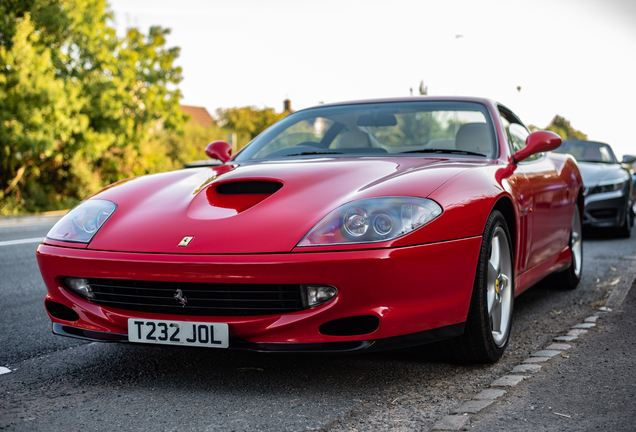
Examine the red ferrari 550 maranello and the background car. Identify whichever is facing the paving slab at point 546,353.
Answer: the background car

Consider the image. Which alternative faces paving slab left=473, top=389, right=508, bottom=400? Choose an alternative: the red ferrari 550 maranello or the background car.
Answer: the background car

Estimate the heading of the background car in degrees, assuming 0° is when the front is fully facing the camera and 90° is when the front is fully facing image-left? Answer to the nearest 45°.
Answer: approximately 0°

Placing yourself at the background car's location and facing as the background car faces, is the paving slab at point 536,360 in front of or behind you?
in front

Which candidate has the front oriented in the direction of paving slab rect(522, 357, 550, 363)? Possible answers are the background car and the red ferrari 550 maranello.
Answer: the background car

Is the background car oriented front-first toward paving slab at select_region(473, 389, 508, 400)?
yes

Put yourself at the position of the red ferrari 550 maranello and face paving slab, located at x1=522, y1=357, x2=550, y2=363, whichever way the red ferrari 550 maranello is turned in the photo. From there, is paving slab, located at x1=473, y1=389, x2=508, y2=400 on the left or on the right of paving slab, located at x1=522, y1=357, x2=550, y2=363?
right

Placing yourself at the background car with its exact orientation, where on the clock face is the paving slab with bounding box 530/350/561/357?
The paving slab is roughly at 12 o'clock from the background car.

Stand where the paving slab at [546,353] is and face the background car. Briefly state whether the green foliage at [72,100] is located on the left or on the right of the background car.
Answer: left

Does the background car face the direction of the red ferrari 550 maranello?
yes

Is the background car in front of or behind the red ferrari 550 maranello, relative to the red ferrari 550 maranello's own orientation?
behind

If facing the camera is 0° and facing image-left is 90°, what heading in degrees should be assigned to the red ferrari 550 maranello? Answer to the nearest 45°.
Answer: approximately 45°
